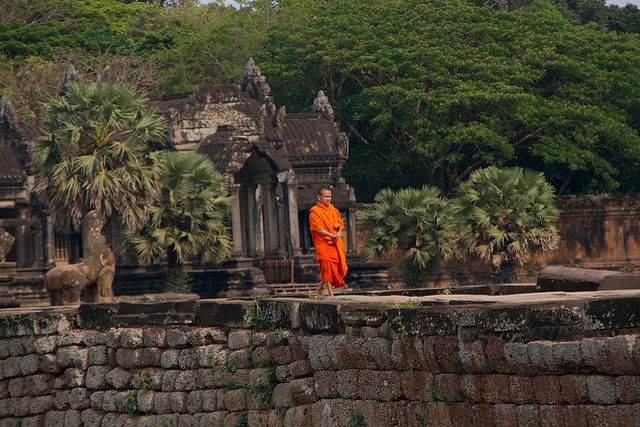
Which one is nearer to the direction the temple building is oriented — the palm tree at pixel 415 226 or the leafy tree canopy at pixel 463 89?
the palm tree

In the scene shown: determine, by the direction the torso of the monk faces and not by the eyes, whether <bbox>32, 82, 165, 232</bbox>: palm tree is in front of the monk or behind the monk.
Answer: behind

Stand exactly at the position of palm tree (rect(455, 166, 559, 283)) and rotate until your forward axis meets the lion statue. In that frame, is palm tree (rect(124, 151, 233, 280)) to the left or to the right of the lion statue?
right

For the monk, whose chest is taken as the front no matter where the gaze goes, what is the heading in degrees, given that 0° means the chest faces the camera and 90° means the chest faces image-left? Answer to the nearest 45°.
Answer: approximately 315°

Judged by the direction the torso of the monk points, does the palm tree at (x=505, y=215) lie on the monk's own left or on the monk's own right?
on the monk's own left

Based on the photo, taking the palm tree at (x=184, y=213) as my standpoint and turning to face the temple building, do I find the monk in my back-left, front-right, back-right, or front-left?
back-right

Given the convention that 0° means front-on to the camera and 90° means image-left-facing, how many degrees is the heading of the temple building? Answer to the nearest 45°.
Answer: approximately 315°
